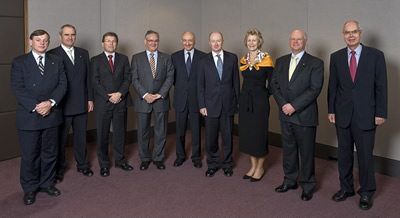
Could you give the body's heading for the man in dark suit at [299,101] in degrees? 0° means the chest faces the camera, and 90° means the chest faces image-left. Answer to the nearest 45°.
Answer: approximately 45°

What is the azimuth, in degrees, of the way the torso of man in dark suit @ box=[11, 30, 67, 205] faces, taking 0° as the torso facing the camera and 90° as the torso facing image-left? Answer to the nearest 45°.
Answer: approximately 0°

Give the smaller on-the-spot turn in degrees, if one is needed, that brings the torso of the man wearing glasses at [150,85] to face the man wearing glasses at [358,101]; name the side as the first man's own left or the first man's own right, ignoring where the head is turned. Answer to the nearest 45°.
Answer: approximately 45° to the first man's own left

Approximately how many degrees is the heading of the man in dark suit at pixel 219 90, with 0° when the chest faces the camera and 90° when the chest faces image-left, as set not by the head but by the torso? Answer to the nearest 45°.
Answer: approximately 0°

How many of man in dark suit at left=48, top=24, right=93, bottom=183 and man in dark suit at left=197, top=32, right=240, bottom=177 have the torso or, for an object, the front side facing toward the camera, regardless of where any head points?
2
